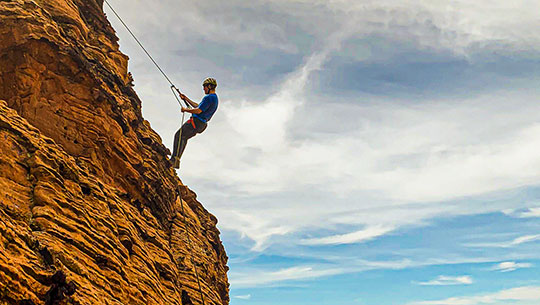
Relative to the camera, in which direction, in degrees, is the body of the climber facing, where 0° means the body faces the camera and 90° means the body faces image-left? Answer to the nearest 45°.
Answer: approximately 90°
